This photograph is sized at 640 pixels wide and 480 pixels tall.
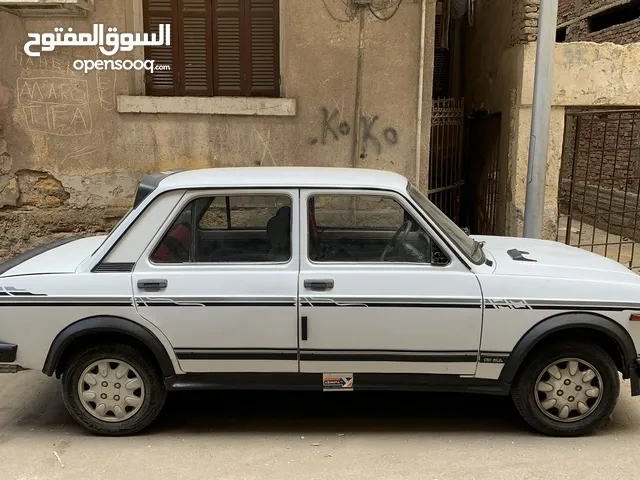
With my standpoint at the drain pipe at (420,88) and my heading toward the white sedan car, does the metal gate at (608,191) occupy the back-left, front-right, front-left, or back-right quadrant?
back-left

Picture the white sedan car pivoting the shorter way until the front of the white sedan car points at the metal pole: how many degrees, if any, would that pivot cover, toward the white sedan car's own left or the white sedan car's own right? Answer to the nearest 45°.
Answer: approximately 45° to the white sedan car's own left

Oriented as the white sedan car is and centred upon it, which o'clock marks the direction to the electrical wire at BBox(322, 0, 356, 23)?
The electrical wire is roughly at 9 o'clock from the white sedan car.

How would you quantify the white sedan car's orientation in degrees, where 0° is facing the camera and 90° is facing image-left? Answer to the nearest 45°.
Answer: approximately 270°

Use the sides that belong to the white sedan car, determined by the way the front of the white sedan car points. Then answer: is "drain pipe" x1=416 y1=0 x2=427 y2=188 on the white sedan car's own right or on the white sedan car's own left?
on the white sedan car's own left

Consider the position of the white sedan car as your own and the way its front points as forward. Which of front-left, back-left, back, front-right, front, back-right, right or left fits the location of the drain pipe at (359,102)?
left

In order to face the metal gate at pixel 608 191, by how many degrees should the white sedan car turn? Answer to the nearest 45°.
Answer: approximately 45° to its left

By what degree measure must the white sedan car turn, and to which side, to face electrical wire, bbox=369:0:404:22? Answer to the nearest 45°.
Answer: approximately 90° to its left
